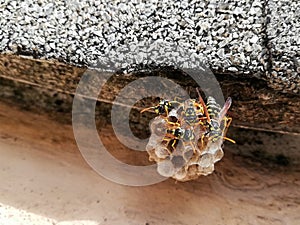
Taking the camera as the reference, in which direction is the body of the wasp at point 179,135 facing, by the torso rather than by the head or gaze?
to the viewer's left
